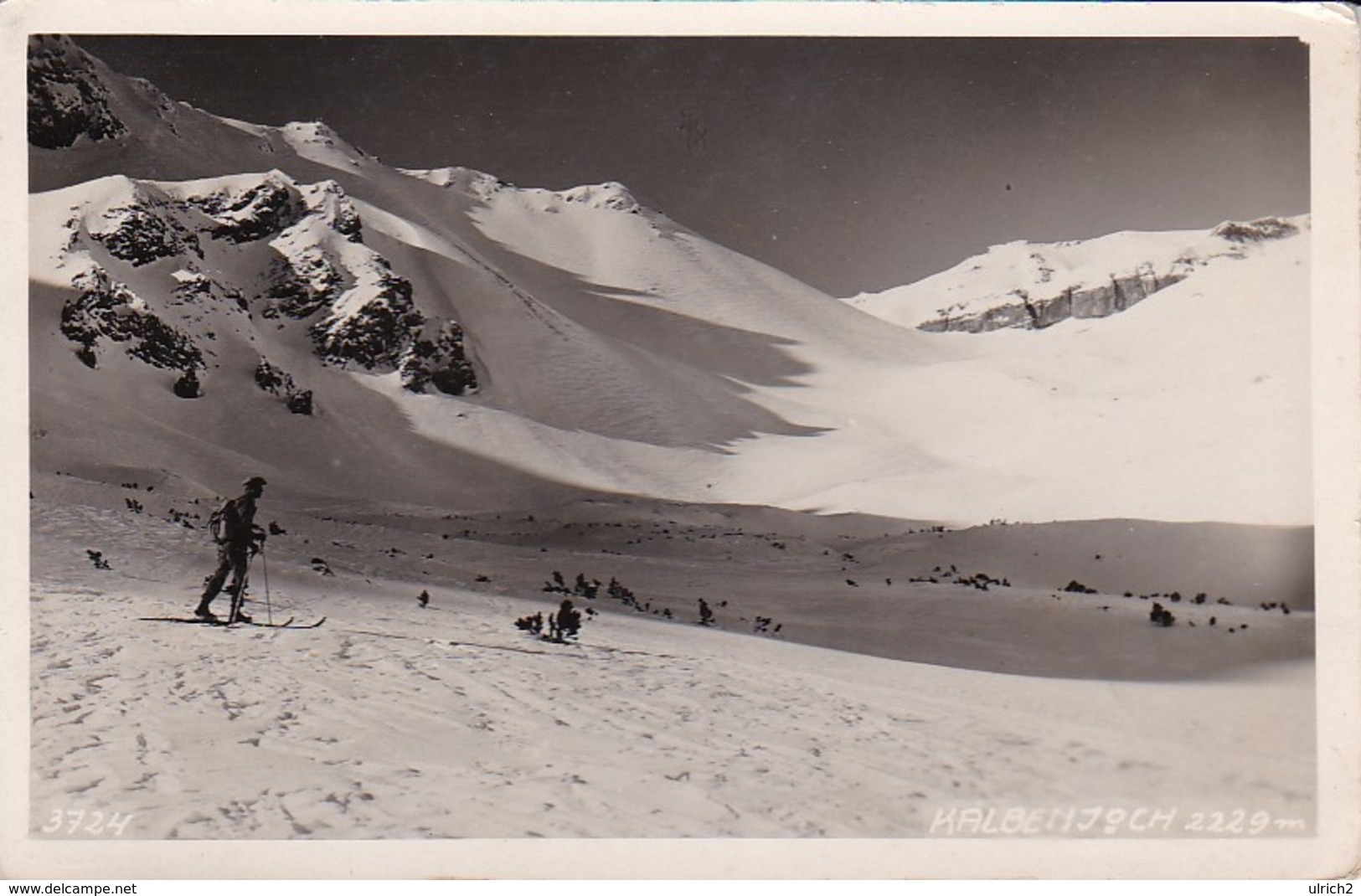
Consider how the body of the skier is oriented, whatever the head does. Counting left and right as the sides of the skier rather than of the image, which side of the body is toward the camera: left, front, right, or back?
right

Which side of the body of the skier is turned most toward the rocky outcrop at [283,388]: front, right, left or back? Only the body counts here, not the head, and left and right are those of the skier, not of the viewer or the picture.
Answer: left

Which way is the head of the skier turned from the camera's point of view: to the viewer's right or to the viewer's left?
to the viewer's right

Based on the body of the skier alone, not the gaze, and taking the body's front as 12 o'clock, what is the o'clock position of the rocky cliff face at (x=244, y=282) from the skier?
The rocky cliff face is roughly at 9 o'clock from the skier.
